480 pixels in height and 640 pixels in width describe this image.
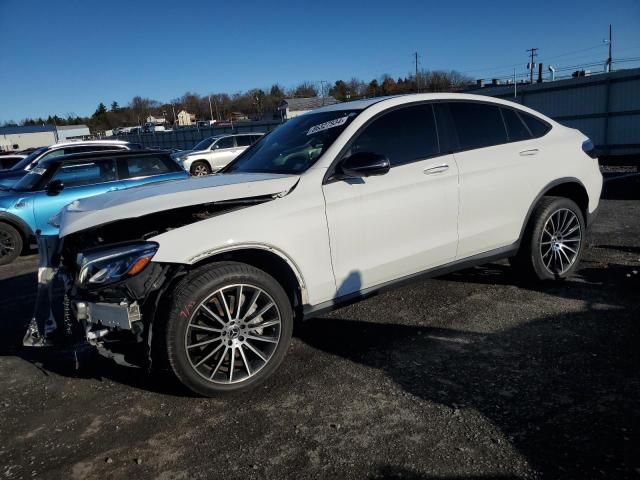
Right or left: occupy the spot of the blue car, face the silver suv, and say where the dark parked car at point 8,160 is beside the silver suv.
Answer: left

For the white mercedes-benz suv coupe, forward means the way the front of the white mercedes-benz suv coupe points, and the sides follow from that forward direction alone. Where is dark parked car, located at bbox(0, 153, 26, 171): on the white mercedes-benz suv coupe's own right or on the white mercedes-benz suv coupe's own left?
on the white mercedes-benz suv coupe's own right

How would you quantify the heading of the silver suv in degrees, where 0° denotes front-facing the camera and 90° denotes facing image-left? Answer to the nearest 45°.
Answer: approximately 45°

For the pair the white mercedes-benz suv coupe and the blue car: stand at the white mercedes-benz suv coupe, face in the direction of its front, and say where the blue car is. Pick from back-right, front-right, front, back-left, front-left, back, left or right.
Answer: right

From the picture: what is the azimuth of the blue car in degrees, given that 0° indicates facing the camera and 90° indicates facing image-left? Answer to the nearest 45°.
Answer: approximately 45°

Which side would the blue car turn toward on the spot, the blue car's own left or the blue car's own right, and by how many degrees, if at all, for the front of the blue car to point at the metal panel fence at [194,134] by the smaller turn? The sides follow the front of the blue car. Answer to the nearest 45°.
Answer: approximately 135° to the blue car's own right

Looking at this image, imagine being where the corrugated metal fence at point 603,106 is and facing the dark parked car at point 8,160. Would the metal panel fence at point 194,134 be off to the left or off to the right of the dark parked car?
right

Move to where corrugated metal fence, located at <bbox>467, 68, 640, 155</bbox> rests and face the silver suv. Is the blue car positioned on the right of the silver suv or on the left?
left
